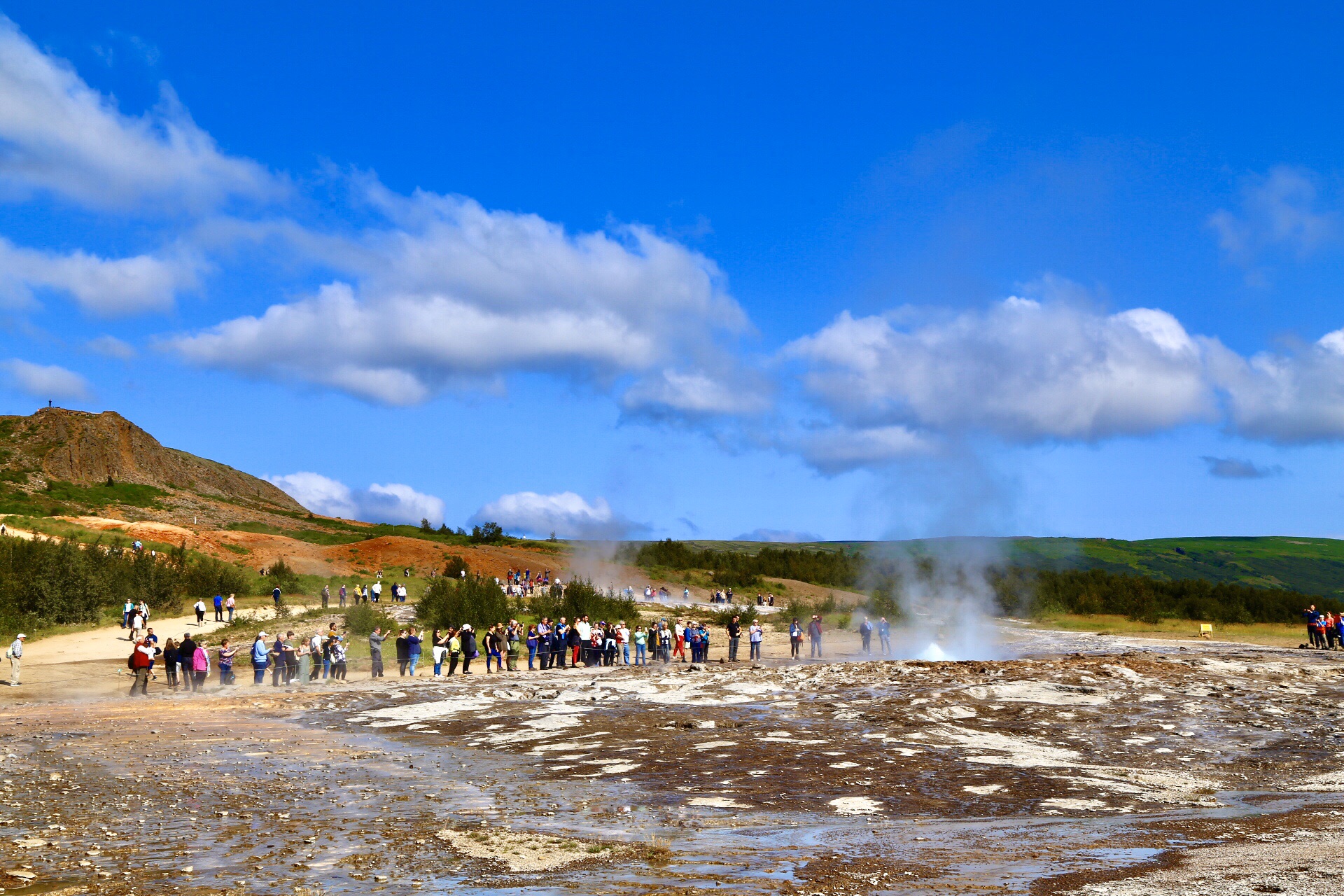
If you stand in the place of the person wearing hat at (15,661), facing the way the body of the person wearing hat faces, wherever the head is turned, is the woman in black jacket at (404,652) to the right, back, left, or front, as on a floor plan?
front

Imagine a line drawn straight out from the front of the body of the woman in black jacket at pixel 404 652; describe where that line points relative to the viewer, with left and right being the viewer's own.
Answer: facing the viewer and to the right of the viewer

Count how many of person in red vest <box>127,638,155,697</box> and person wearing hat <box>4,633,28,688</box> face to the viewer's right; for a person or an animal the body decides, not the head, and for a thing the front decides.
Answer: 2

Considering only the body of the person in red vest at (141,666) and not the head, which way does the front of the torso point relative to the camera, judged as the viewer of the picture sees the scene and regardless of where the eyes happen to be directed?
to the viewer's right

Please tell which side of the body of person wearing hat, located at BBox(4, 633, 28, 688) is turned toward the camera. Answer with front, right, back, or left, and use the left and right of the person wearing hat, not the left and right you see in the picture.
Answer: right

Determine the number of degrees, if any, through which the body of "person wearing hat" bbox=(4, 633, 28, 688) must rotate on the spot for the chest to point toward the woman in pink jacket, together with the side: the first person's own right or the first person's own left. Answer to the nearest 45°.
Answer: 0° — they already face them
